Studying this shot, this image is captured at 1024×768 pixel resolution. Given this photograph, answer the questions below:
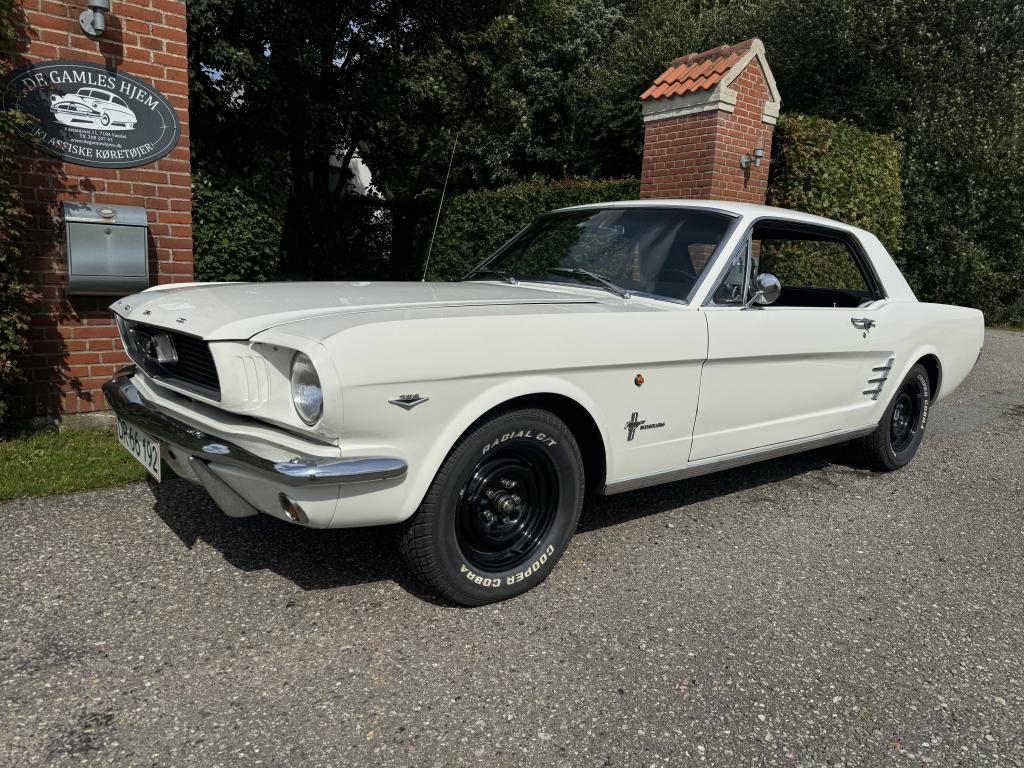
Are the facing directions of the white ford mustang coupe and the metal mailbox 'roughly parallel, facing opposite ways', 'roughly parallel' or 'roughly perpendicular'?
roughly perpendicular

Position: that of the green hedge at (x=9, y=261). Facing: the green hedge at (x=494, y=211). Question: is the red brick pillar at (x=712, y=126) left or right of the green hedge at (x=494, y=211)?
right

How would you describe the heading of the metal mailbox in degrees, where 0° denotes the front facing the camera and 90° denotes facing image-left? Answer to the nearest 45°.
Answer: approximately 0°

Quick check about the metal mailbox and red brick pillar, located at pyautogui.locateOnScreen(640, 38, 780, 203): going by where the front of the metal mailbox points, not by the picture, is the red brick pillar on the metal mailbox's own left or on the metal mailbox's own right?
on the metal mailbox's own left

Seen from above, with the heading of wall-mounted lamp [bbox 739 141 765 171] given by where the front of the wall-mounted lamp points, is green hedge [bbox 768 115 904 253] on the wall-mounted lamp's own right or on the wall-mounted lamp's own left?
on the wall-mounted lamp's own left

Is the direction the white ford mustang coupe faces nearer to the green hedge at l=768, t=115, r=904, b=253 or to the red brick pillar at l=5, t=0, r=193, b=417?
the red brick pillar

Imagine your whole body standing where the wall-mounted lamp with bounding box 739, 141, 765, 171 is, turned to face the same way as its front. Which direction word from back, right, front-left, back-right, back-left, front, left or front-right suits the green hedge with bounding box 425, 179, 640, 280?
back

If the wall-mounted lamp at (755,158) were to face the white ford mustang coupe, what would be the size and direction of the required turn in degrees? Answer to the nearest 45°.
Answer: approximately 45° to its right

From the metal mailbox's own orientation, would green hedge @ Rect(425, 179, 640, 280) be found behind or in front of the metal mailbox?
behind

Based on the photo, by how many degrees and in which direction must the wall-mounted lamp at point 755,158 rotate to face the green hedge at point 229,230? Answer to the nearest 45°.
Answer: approximately 90° to its right

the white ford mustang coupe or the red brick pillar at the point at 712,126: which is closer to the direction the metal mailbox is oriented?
the white ford mustang coupe

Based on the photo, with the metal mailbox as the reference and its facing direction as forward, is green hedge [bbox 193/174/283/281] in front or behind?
behind
